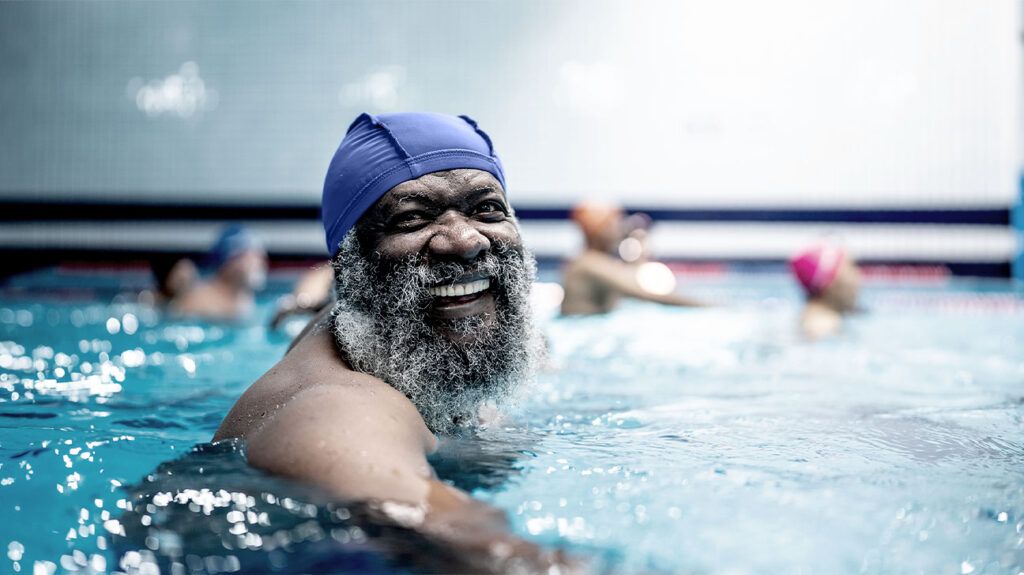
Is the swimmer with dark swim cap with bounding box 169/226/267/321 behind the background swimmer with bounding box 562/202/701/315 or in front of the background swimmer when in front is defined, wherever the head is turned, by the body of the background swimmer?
behind

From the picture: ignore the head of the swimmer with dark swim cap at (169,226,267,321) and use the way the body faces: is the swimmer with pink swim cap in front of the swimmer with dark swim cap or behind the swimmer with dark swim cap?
in front

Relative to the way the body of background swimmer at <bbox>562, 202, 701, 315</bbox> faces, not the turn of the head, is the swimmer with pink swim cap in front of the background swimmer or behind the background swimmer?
in front

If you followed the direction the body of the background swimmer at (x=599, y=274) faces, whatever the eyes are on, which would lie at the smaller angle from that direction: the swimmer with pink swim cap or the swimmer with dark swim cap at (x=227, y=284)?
the swimmer with pink swim cap

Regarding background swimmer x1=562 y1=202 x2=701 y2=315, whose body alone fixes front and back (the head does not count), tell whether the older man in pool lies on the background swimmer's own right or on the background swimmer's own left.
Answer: on the background swimmer's own right
